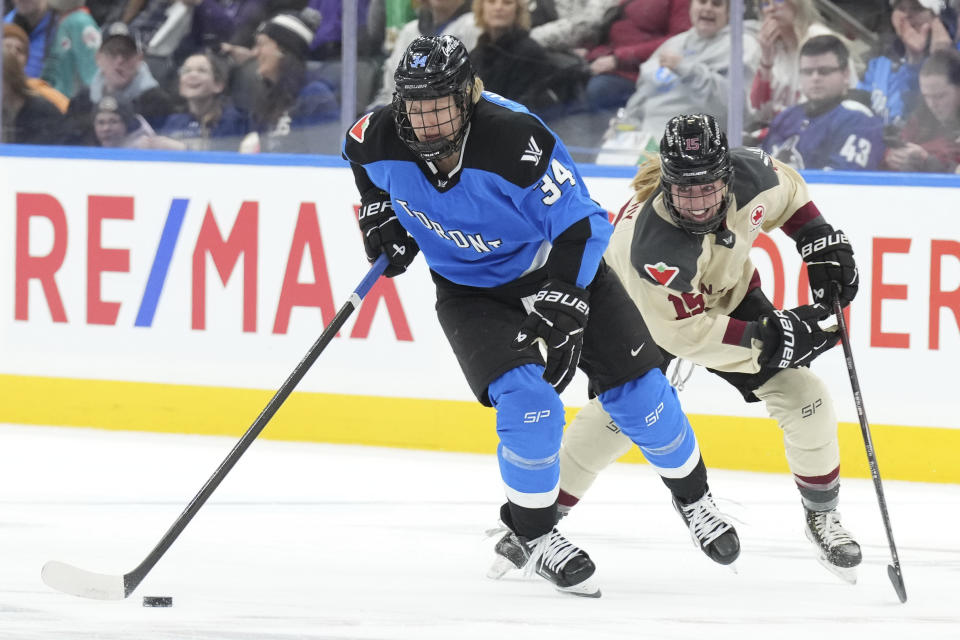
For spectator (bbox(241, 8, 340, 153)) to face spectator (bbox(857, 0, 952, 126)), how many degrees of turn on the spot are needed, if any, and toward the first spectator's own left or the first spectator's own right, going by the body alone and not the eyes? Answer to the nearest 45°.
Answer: approximately 135° to the first spectator's own left

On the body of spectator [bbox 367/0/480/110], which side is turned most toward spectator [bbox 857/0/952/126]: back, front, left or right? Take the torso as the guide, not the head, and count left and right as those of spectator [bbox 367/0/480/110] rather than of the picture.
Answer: left

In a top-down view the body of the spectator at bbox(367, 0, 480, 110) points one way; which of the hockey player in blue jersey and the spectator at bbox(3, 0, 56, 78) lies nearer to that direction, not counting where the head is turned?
the hockey player in blue jersey

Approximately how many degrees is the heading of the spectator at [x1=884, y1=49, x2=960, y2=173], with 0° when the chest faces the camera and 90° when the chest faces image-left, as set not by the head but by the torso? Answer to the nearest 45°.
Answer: approximately 45°

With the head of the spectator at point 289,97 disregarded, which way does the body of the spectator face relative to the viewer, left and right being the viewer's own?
facing the viewer and to the left of the viewer

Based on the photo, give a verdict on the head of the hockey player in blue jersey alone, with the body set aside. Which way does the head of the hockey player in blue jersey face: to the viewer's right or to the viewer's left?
to the viewer's left

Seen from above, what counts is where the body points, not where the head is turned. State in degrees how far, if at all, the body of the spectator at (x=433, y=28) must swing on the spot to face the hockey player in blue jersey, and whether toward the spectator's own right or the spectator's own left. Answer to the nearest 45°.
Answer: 0° — they already face them

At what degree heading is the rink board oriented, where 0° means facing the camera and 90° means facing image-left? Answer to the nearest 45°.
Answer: approximately 0°

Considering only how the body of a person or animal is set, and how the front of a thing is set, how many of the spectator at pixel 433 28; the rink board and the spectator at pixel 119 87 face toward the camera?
3
